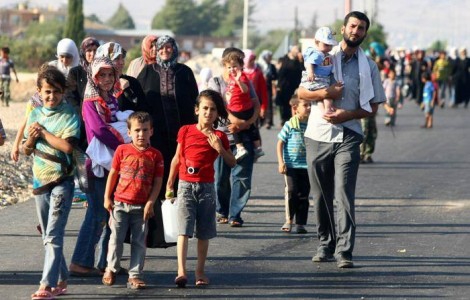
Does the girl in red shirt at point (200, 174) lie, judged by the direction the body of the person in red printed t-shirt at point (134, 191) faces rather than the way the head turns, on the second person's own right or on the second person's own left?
on the second person's own left

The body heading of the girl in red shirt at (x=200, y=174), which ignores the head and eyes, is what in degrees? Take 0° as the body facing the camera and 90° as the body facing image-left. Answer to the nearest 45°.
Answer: approximately 0°

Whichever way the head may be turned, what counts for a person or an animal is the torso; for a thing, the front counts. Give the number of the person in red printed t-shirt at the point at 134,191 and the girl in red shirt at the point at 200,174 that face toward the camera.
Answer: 2

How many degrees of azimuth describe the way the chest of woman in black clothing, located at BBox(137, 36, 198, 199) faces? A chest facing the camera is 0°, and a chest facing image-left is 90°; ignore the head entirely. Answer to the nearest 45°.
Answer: approximately 0°

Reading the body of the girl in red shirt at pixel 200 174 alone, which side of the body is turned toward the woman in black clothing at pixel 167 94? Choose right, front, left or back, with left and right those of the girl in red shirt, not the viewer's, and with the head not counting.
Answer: back

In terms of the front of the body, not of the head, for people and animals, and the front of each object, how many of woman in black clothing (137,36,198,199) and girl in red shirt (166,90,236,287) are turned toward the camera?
2

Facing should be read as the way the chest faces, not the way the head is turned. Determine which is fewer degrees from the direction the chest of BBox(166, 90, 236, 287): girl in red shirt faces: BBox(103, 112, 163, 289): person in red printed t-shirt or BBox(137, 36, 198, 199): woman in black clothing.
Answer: the person in red printed t-shirt

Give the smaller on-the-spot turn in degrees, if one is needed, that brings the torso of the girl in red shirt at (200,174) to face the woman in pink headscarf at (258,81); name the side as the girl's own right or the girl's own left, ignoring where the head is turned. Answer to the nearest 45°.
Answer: approximately 180°

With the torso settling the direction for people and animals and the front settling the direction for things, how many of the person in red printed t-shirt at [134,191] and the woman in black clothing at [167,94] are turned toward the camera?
2

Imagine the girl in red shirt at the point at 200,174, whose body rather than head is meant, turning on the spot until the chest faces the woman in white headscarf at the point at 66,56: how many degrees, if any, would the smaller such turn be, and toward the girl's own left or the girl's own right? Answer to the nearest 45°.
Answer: approximately 135° to the girl's own right
